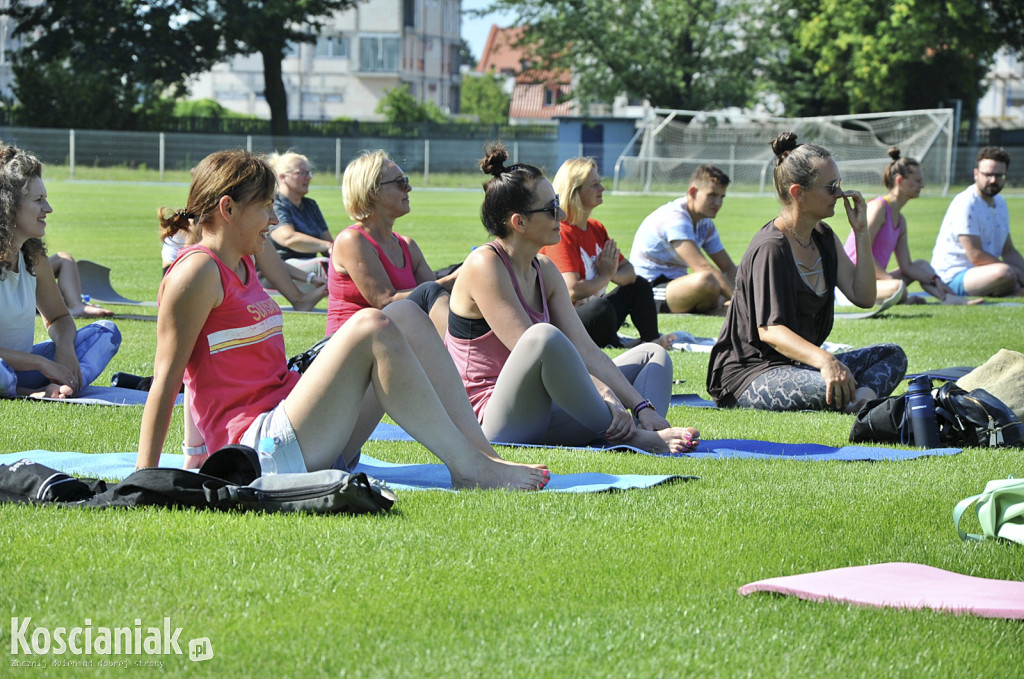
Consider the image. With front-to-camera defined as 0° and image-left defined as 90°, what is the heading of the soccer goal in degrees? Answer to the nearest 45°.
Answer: approximately 0°

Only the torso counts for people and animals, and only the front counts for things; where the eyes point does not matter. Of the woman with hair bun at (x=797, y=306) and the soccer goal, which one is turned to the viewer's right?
the woman with hair bun

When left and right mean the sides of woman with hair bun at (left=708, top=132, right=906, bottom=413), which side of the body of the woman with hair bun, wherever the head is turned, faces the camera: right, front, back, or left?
right

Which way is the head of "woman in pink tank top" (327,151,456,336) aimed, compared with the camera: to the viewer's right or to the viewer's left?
to the viewer's right

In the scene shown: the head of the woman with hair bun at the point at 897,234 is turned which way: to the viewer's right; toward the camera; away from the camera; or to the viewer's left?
to the viewer's right

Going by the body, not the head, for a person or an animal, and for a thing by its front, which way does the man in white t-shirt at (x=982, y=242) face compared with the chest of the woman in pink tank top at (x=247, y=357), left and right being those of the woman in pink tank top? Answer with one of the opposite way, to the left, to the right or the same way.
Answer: to the right

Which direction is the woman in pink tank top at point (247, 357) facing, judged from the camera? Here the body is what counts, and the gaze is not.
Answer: to the viewer's right

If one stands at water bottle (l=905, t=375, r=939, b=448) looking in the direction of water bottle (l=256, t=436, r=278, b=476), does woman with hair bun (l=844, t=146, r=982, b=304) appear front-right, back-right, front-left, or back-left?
back-right
